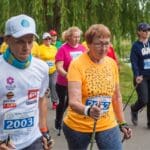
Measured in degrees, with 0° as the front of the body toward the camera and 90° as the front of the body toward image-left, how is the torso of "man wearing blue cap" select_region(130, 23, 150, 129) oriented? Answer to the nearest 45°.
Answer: approximately 315°

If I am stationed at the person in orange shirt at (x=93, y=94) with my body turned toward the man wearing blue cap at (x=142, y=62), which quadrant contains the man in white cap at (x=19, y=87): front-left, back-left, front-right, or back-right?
back-left

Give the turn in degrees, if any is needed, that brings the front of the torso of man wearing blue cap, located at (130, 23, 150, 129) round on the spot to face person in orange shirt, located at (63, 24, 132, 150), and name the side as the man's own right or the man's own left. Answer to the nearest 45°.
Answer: approximately 45° to the man's own right

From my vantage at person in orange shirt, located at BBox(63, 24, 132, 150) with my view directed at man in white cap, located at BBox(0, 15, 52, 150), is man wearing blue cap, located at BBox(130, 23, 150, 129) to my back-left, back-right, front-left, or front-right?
back-right

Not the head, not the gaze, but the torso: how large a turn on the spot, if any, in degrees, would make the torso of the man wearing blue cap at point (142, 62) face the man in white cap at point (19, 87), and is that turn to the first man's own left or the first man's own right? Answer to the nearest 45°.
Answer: approximately 45° to the first man's own right
